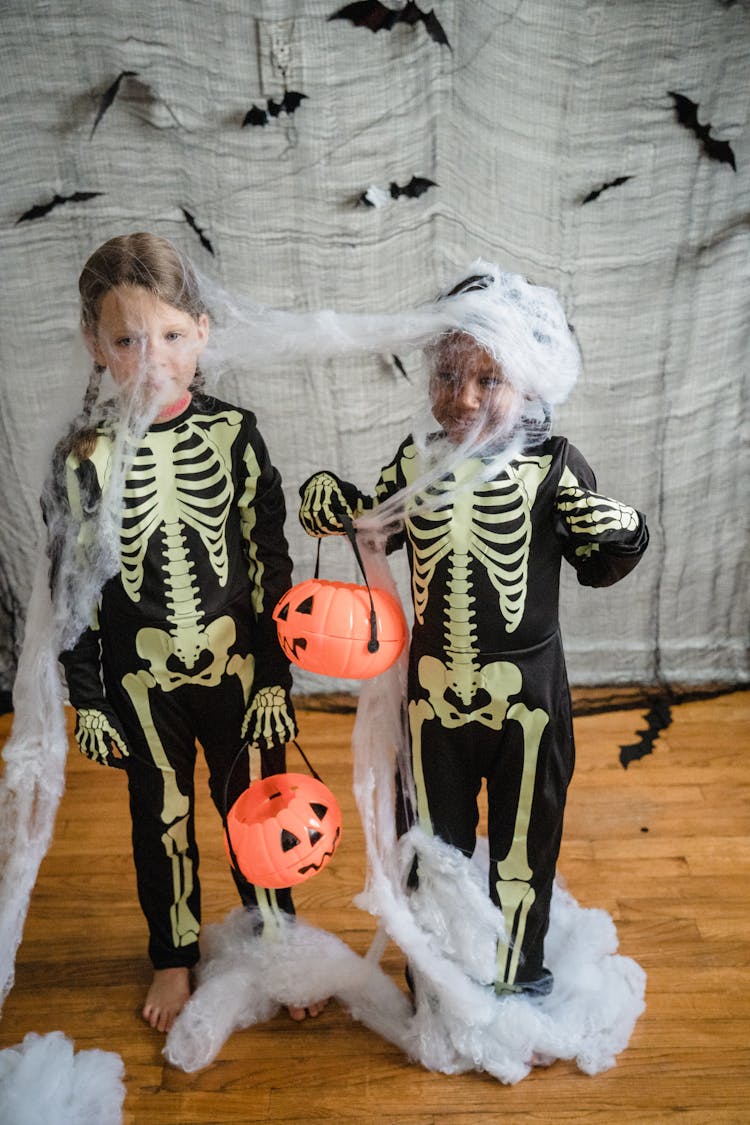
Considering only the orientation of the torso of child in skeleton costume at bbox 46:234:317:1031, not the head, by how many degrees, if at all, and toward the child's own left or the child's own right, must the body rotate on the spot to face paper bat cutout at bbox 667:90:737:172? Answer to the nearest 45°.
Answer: approximately 135° to the child's own left

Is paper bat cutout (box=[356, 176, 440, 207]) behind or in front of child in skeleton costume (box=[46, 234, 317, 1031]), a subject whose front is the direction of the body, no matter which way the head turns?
behind

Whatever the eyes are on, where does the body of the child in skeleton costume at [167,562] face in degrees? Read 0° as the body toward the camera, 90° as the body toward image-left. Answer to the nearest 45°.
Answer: approximately 0°

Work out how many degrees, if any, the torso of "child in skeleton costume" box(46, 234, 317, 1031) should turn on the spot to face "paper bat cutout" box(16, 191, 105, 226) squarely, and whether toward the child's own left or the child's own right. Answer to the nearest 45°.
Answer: approximately 180°

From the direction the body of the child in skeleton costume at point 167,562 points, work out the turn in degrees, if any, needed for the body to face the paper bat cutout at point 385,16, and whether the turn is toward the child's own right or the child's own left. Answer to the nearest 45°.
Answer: approximately 135° to the child's own left
